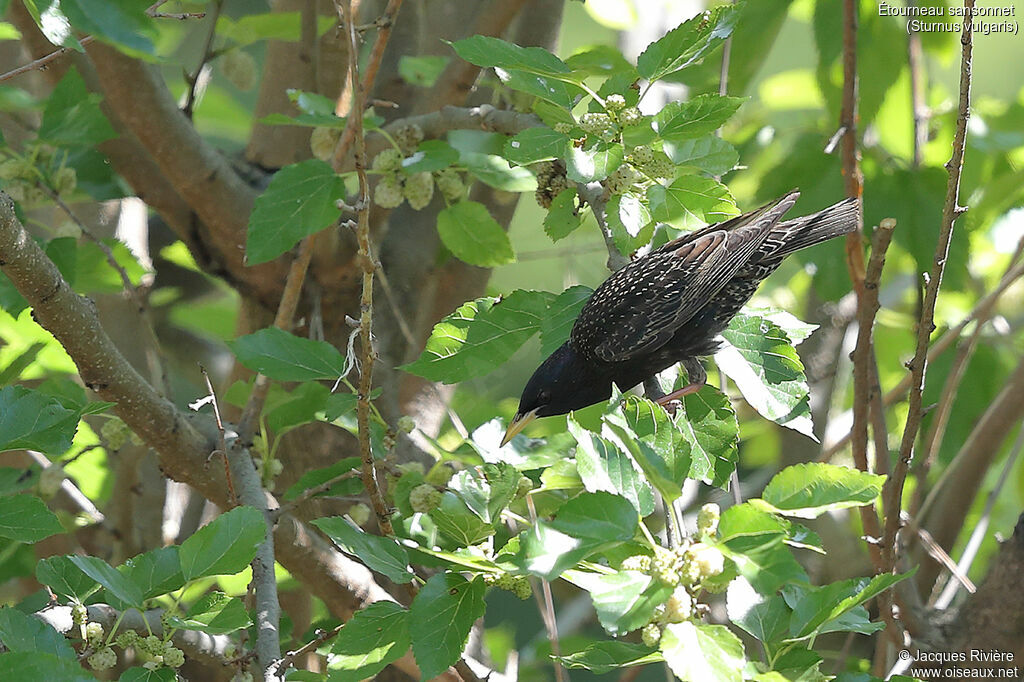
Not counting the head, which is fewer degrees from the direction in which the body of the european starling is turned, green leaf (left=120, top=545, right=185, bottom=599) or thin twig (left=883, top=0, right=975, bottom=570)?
the green leaf

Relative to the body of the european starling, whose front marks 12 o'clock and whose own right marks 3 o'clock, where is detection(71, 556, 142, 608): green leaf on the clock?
The green leaf is roughly at 12 o'clock from the european starling.

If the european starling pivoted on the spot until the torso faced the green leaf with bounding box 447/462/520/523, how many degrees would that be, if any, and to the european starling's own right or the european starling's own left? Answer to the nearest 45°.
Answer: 0° — it already faces it

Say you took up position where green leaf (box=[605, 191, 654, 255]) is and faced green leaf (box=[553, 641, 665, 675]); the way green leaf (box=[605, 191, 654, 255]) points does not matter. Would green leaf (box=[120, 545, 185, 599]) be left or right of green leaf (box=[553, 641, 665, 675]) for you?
right

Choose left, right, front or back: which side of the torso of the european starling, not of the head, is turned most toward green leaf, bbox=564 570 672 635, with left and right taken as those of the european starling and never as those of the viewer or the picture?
left

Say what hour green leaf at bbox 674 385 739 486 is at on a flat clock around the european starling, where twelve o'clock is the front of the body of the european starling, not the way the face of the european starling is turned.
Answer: The green leaf is roughly at 9 o'clock from the european starling.

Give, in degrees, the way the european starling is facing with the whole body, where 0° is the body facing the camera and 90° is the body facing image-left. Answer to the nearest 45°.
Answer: approximately 90°
